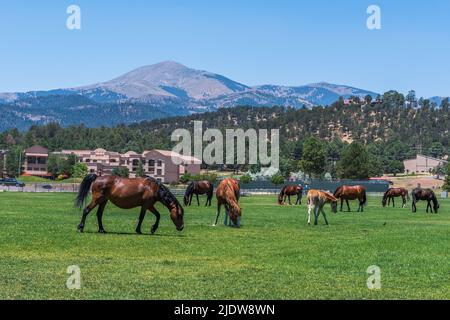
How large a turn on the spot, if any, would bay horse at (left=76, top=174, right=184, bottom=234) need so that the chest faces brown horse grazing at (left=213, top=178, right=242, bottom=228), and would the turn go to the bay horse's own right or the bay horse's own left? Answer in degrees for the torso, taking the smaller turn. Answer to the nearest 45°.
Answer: approximately 45° to the bay horse's own left

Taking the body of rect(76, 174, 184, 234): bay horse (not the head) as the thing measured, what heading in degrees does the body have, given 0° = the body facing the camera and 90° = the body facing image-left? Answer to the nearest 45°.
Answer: approximately 270°
